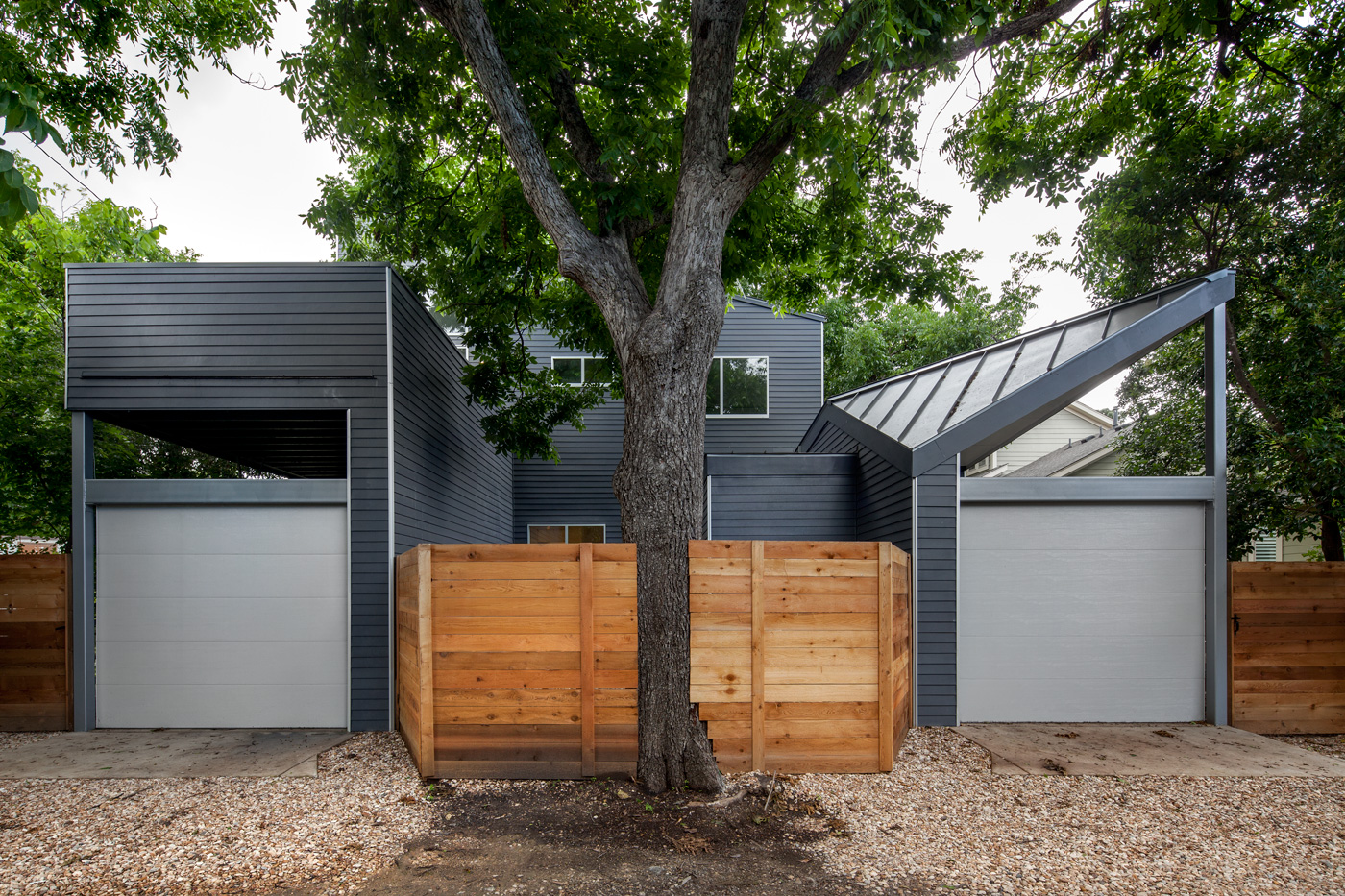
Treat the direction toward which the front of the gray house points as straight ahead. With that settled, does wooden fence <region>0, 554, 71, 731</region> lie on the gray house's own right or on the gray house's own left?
on the gray house's own right

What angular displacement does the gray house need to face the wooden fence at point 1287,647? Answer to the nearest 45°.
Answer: approximately 90° to its left

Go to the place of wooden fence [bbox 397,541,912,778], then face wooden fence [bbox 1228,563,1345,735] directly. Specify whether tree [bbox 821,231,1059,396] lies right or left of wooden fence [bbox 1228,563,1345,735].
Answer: left

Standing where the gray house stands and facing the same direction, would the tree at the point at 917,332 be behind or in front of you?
behind

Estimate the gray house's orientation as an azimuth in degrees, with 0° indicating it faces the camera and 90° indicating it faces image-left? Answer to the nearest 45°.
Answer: approximately 0°

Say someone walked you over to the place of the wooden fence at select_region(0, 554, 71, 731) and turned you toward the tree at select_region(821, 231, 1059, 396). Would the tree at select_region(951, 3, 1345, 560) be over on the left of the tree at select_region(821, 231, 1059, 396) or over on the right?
right

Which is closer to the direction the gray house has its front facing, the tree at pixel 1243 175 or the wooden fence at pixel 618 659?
the wooden fence
